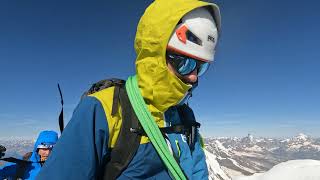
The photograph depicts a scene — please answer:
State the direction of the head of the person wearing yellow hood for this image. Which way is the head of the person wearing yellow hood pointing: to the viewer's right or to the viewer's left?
to the viewer's right

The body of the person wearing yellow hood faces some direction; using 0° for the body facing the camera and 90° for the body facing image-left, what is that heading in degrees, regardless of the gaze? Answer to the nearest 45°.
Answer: approximately 315°
